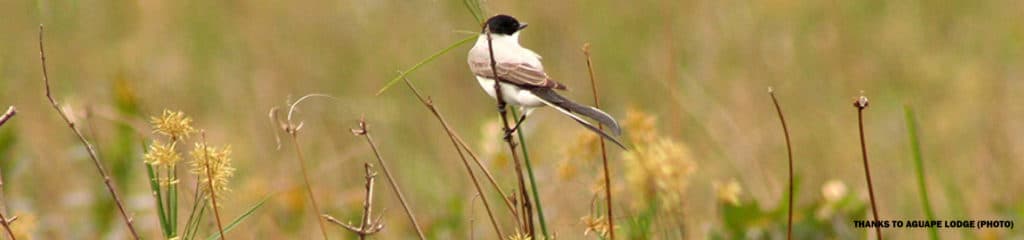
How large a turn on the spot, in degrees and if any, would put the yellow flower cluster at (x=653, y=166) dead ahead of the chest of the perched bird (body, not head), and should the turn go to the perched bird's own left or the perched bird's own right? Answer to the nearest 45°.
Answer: approximately 135° to the perched bird's own right

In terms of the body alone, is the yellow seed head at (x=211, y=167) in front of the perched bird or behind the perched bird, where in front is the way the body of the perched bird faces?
in front

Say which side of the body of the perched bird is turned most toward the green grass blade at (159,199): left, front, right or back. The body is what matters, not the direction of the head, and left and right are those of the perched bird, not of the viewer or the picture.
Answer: front

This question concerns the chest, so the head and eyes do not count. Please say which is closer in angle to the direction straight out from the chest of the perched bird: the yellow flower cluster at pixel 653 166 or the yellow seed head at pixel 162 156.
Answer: the yellow seed head

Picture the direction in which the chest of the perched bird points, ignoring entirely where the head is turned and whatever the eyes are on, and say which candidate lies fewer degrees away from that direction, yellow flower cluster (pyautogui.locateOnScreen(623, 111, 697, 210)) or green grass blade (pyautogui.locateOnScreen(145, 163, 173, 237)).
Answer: the green grass blade

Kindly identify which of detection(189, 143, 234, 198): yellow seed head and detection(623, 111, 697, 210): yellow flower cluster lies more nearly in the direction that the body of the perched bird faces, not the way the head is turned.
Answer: the yellow seed head

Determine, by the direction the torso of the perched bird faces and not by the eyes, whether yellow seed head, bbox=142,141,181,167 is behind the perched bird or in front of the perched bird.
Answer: in front

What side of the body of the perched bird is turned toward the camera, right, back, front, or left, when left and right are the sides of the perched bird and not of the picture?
left
